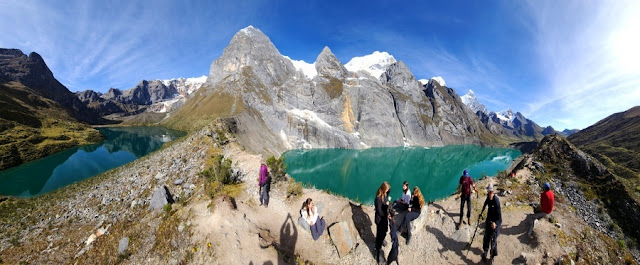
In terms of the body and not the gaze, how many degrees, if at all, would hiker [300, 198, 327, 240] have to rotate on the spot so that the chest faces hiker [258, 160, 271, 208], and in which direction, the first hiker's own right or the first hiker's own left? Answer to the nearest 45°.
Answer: approximately 180°

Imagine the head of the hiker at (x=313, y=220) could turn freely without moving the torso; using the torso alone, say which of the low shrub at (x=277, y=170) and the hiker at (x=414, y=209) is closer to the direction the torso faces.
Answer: the hiker

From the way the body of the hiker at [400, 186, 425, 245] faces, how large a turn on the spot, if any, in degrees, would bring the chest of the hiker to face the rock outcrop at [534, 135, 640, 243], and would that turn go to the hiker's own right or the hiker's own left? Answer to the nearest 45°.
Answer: approximately 135° to the hiker's own right

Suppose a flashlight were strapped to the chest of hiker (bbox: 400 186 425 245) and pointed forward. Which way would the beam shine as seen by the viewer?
to the viewer's left

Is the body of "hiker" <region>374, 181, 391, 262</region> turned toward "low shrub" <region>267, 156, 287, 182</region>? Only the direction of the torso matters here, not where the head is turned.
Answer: no

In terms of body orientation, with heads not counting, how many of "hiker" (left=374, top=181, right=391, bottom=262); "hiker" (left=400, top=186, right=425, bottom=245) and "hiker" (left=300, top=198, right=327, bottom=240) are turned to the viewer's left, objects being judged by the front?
1

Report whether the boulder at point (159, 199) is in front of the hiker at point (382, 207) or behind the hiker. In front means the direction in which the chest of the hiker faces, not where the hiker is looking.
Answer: behind

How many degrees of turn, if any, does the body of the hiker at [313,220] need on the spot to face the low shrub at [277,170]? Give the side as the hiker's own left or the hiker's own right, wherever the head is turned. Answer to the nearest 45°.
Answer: approximately 180°

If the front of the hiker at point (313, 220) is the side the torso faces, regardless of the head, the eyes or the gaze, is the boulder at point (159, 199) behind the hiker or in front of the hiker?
behind

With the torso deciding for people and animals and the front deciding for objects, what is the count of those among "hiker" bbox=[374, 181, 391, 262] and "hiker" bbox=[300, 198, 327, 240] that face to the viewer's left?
0
